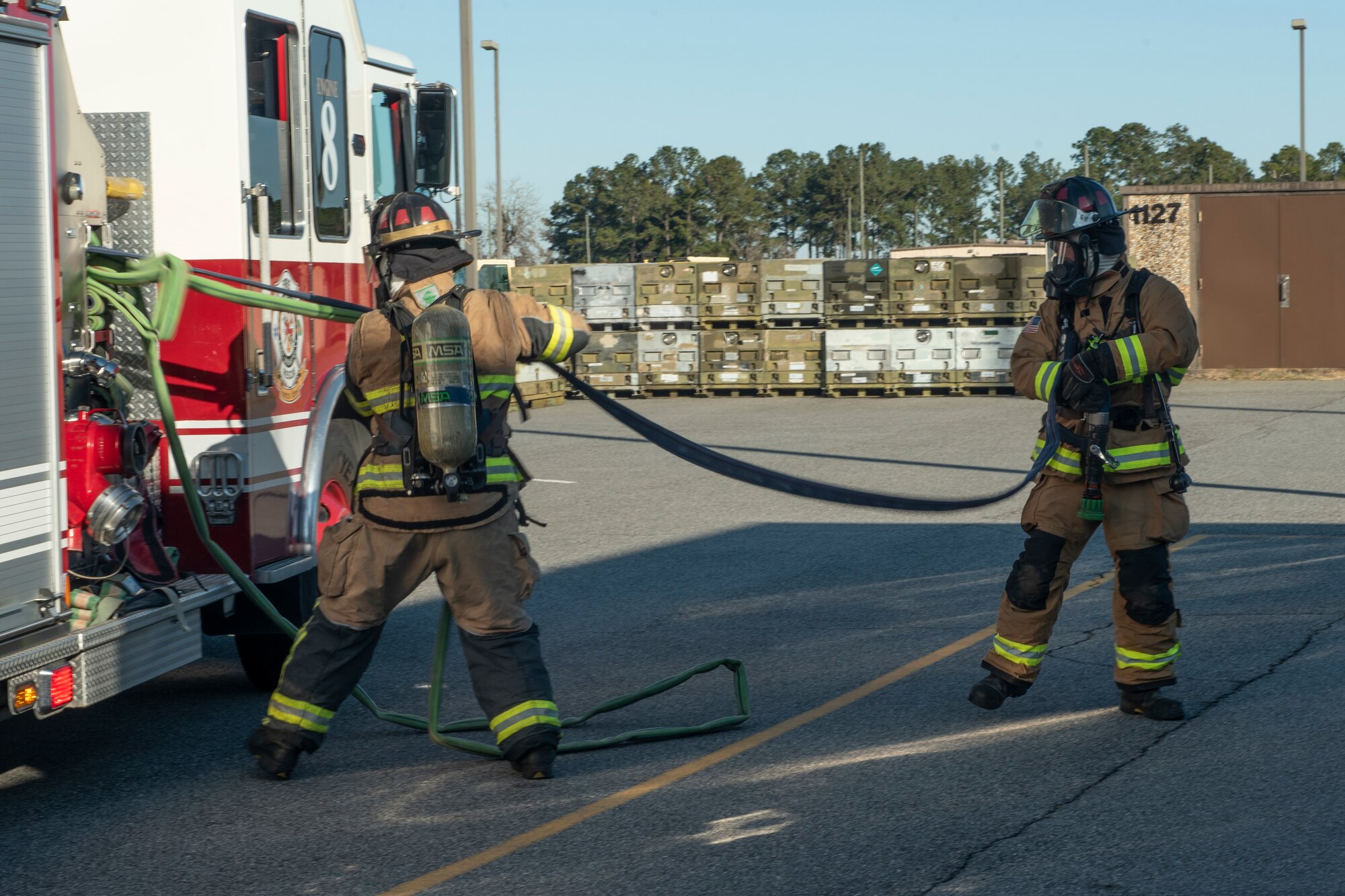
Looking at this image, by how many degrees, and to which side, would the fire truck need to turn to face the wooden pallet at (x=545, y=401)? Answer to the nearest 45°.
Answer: approximately 45° to its left

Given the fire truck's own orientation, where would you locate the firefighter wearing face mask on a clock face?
The firefighter wearing face mask is roughly at 2 o'clock from the fire truck.

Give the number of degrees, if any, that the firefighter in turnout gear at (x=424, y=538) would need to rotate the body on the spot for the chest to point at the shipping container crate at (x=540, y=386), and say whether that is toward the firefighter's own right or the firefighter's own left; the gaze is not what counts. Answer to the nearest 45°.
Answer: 0° — they already face it

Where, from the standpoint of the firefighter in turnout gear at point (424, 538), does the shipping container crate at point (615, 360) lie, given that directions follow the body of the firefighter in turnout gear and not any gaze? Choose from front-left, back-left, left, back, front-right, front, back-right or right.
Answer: front

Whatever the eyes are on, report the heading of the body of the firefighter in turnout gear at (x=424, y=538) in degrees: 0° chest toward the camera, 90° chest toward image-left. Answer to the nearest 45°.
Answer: approximately 180°

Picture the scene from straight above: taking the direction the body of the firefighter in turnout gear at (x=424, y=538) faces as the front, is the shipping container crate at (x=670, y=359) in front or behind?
in front

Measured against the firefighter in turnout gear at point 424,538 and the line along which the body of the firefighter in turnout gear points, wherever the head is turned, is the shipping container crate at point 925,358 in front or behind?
in front

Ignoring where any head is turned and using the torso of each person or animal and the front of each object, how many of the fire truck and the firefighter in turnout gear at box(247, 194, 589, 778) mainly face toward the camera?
0

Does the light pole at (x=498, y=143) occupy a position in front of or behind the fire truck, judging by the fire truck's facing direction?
in front

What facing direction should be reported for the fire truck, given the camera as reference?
facing away from the viewer and to the right of the viewer

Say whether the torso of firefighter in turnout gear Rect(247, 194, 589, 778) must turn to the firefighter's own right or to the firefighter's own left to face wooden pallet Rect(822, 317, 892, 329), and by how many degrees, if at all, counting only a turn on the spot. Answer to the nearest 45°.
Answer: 0° — they already face it

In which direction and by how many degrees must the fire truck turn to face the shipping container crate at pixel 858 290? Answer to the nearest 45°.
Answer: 0° — it already faces it

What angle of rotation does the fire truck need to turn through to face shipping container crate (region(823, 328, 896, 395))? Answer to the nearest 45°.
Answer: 0° — it already faces it

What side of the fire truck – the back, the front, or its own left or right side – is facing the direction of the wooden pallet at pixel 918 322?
front
